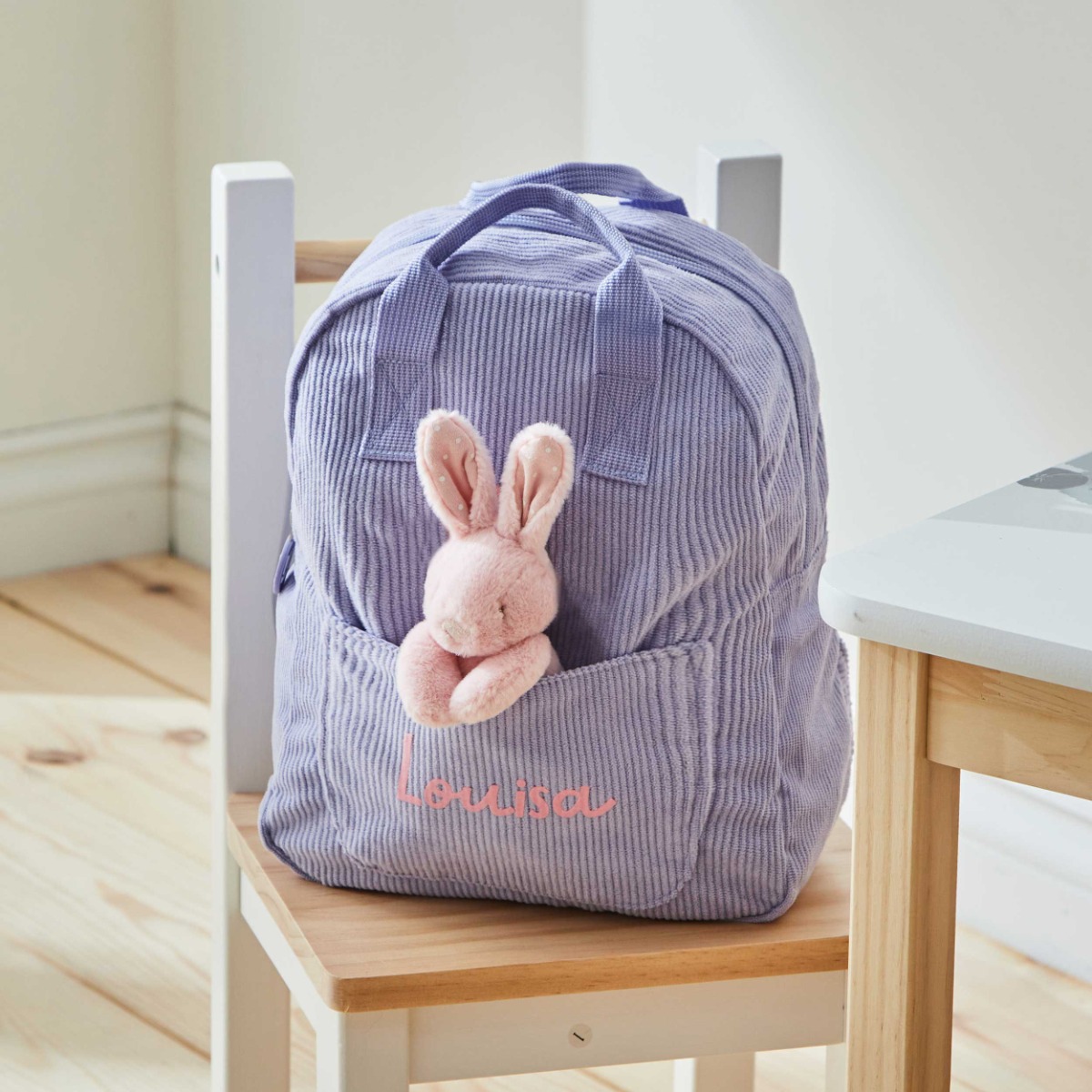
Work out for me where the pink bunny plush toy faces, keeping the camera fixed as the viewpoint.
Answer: facing the viewer and to the left of the viewer
